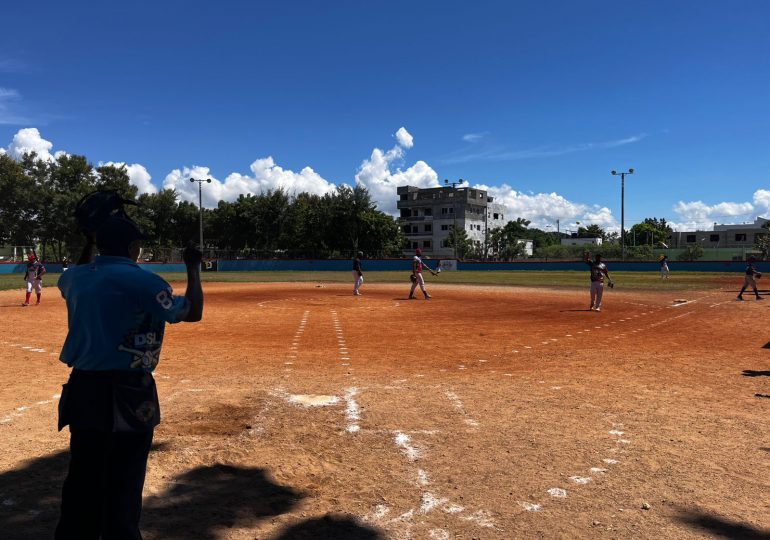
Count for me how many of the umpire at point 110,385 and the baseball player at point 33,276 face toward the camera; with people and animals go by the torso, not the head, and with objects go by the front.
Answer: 1

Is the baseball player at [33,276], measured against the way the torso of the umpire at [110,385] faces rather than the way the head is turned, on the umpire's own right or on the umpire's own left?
on the umpire's own left

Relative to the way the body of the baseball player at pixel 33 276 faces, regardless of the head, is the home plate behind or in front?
in front

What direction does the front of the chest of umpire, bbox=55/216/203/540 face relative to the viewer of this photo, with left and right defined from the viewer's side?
facing away from the viewer and to the right of the viewer

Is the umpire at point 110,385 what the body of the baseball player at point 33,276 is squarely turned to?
yes

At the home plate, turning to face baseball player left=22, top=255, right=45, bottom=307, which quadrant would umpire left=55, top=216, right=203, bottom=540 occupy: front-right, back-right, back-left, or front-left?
back-left

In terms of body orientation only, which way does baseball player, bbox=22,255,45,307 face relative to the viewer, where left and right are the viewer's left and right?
facing the viewer

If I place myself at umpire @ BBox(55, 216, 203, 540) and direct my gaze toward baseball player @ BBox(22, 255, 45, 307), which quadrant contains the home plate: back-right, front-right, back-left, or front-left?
front-right

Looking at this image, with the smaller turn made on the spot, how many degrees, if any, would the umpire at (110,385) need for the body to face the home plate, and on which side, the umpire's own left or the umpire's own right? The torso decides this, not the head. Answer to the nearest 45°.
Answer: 0° — they already face it
